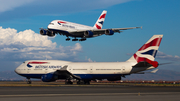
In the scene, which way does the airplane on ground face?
to the viewer's left
